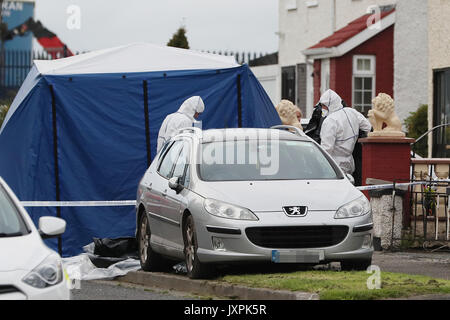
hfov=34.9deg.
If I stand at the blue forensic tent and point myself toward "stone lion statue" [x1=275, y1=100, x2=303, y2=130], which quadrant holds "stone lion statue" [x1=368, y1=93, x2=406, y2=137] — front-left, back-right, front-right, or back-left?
front-right

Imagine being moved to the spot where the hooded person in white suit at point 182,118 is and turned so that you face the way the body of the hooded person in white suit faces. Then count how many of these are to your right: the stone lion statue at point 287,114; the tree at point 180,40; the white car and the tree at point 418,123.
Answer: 1

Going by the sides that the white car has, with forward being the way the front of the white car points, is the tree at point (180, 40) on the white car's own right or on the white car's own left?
on the white car's own left

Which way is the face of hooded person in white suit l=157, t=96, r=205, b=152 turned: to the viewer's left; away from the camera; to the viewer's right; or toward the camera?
to the viewer's right

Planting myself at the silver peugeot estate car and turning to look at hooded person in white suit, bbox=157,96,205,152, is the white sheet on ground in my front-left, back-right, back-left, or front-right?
front-left

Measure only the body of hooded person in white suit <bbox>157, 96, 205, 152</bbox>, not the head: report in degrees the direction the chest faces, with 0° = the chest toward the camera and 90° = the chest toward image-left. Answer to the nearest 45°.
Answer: approximately 270°

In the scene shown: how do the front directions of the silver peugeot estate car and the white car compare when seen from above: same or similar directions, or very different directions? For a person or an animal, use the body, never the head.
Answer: same or similar directions
